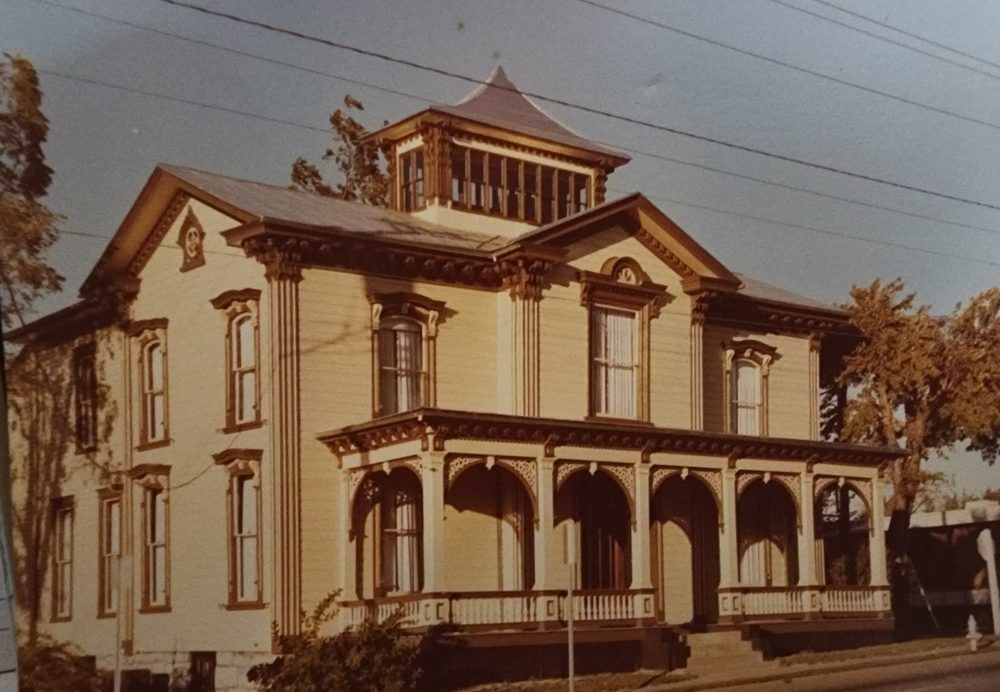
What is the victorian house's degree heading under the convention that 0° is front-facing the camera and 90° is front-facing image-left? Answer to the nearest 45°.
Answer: approximately 315°

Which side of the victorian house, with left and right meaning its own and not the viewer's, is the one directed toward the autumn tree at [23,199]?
right

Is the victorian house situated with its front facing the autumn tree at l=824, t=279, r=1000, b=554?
no

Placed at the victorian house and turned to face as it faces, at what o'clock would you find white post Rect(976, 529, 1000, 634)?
The white post is roughly at 10 o'clock from the victorian house.
